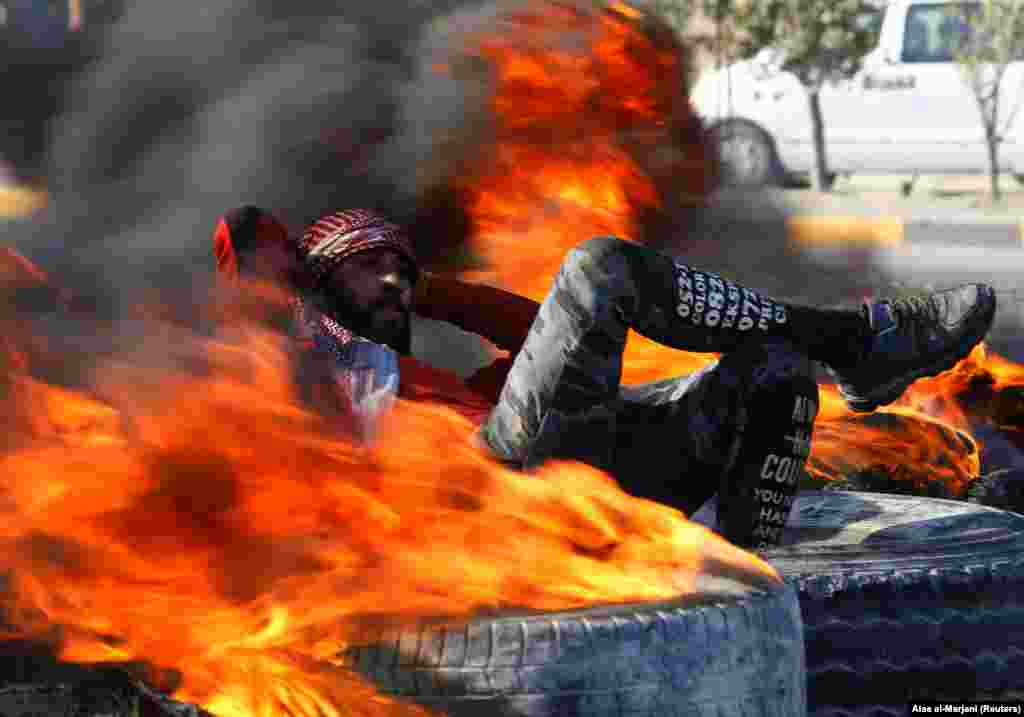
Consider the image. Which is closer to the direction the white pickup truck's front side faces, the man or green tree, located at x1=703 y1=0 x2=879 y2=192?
the green tree
